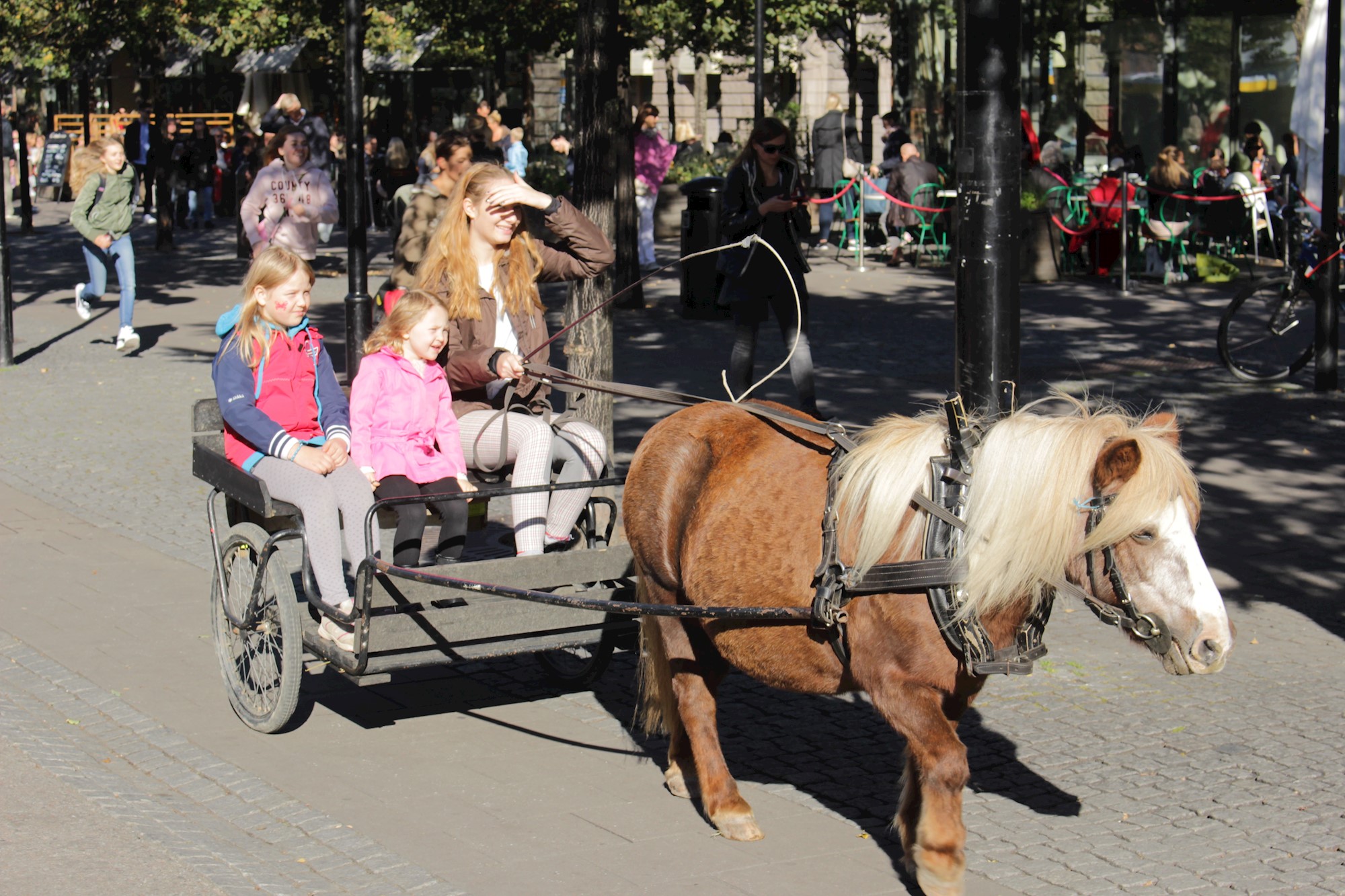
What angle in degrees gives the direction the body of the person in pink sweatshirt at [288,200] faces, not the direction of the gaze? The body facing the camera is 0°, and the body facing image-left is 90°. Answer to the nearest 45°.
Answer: approximately 0°

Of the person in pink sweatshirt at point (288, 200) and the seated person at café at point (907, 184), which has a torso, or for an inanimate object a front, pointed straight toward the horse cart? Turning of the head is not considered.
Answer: the person in pink sweatshirt

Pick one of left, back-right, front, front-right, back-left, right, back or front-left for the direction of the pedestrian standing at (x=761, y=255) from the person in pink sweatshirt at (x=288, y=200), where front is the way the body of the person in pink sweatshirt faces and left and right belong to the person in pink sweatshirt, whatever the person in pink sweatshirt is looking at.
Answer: front-left

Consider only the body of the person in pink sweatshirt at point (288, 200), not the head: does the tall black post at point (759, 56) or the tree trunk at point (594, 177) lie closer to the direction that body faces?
the tree trunk

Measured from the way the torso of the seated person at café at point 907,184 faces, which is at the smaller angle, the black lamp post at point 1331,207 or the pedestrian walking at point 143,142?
the pedestrian walking

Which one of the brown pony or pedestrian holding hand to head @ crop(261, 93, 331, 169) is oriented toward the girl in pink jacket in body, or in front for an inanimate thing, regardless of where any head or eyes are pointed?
the pedestrian holding hand to head

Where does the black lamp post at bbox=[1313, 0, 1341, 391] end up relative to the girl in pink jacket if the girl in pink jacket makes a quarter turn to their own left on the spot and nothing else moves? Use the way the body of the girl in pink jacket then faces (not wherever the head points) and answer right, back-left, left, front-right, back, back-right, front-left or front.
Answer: front

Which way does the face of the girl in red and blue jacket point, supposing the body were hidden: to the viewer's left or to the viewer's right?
to the viewer's right
